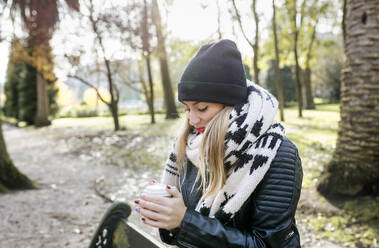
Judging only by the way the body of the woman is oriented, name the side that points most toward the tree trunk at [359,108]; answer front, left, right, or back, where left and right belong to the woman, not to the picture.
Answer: back

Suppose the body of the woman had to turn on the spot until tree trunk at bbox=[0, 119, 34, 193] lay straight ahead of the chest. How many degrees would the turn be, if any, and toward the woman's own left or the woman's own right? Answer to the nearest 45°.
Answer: approximately 90° to the woman's own right

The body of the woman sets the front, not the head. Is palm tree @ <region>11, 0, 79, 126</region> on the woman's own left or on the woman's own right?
on the woman's own right

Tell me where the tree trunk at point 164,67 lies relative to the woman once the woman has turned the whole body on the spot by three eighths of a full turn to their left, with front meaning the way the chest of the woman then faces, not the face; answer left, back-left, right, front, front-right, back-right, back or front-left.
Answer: left

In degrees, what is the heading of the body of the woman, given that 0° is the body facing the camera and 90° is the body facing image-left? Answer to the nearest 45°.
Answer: approximately 45°

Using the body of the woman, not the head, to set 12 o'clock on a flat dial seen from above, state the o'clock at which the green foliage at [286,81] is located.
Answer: The green foliage is roughly at 5 o'clock from the woman.

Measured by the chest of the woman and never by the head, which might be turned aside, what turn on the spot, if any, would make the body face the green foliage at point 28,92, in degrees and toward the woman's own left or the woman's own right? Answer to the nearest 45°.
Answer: approximately 90° to the woman's own right
